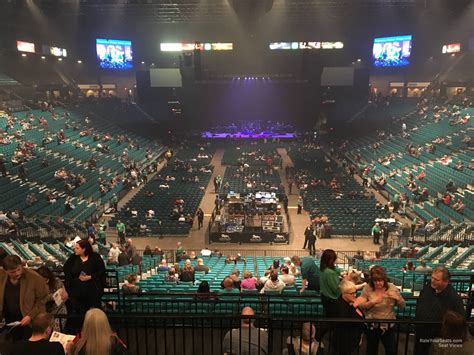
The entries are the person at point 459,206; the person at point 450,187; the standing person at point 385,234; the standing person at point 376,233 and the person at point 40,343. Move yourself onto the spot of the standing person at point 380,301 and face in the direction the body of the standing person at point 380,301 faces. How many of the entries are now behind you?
4

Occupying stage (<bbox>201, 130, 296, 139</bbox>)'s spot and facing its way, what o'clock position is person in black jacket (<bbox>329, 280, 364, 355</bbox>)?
The person in black jacket is roughly at 12 o'clock from the stage.

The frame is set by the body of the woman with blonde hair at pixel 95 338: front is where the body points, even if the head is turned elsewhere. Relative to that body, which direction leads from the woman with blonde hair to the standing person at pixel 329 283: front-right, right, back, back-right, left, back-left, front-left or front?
right

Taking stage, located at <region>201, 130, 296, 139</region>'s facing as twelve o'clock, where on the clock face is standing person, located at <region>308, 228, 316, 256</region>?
The standing person is roughly at 12 o'clock from the stage.

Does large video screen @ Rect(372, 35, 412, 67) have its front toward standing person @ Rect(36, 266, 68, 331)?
yes

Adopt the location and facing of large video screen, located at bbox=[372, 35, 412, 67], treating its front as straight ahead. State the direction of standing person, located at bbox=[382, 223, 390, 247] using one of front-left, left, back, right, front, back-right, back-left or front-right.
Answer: front

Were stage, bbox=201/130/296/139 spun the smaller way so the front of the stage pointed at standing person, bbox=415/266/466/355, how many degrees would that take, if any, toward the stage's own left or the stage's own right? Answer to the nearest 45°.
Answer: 0° — it already faces them

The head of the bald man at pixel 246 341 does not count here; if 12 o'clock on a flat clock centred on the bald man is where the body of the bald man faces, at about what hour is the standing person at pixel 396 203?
The standing person is roughly at 1 o'clock from the bald man.

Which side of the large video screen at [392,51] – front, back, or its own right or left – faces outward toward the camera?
front

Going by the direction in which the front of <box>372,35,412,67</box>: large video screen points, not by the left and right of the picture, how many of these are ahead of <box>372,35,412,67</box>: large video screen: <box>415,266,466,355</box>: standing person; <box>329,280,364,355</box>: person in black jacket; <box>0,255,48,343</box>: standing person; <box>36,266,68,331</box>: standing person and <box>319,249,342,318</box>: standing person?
5

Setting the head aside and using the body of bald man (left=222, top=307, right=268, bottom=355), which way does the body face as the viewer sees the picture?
away from the camera

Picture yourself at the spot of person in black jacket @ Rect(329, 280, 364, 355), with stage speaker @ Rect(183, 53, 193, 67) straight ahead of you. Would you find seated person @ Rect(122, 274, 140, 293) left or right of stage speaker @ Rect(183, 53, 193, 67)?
left

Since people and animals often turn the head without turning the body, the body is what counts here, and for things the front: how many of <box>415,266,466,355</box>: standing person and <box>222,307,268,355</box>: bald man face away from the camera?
1

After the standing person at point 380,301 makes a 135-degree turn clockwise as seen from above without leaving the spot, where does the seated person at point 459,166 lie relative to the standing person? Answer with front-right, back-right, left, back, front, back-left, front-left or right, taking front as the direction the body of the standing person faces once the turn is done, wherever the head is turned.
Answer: front-right

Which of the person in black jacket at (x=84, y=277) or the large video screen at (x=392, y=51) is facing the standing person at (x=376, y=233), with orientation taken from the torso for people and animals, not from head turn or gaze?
the large video screen

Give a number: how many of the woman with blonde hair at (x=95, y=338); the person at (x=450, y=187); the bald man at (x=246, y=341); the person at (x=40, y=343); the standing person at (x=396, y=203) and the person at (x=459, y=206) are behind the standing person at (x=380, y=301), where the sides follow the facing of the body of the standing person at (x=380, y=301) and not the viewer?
3
